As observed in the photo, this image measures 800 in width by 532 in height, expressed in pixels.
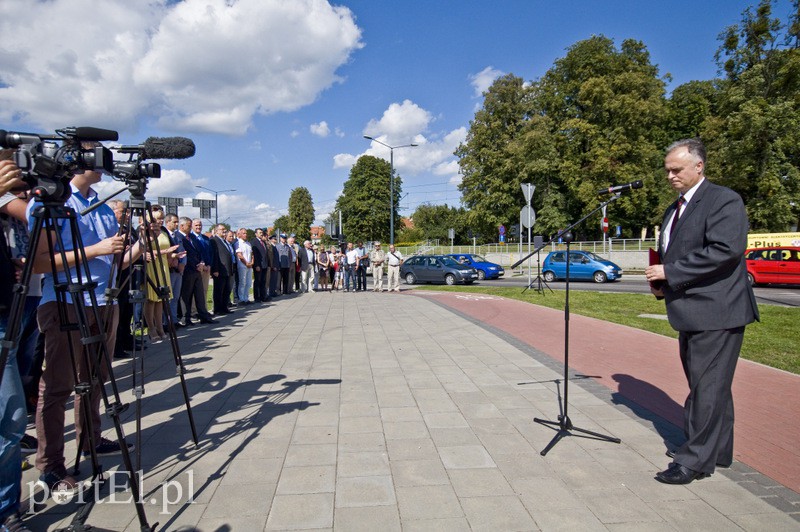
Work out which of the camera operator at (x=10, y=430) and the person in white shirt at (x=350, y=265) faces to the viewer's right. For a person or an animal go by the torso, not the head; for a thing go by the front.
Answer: the camera operator

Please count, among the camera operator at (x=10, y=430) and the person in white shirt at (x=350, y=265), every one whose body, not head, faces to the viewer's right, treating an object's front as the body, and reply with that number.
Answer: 1

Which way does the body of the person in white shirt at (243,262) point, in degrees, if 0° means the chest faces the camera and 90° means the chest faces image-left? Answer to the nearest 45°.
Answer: approximately 315°

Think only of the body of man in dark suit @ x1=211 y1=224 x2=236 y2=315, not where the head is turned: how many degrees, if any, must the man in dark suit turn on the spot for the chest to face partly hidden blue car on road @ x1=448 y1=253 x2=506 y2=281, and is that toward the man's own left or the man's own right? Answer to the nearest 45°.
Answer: approximately 90° to the man's own left

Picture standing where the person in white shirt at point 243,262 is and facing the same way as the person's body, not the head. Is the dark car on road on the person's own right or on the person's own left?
on the person's own left

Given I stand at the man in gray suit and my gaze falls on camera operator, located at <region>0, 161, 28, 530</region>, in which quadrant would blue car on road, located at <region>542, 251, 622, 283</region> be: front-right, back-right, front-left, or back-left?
back-right

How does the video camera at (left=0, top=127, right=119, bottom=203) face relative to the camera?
to the viewer's right

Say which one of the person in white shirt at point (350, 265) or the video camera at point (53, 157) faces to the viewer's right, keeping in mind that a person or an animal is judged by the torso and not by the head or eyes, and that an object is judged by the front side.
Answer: the video camera

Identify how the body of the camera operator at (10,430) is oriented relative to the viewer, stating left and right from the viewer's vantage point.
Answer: facing to the right of the viewer

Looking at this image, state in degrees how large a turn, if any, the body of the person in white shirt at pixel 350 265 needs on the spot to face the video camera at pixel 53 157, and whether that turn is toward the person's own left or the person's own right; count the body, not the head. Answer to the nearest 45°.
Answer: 0° — they already face it

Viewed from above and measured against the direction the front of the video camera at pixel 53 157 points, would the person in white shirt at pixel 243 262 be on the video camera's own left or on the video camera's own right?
on the video camera's own left

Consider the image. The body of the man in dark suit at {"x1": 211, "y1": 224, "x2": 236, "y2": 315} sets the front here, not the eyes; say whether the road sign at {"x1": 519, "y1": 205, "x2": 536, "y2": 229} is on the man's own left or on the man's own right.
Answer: on the man's own left
